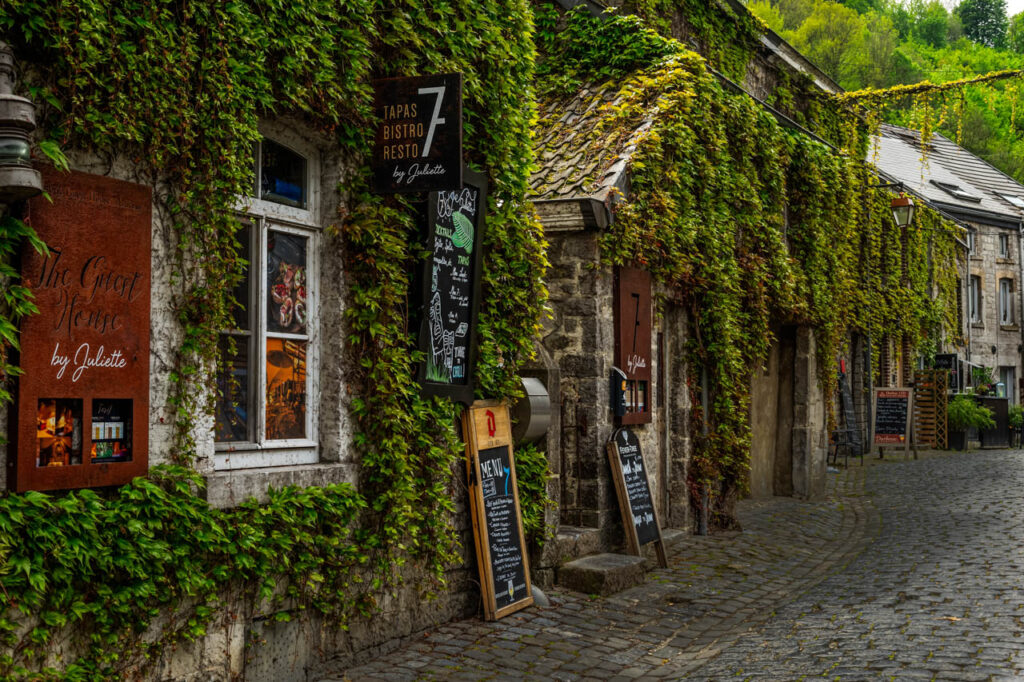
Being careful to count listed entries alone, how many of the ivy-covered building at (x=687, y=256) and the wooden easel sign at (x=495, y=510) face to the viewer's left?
0

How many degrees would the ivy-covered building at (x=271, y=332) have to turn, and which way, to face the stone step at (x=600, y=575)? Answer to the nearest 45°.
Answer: approximately 90° to its left

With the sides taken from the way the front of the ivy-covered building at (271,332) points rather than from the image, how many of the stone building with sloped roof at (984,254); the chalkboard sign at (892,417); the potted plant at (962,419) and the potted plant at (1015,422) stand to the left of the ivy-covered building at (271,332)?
4

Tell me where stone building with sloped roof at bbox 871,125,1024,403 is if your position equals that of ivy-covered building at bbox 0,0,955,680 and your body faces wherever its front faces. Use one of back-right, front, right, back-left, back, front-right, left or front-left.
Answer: left

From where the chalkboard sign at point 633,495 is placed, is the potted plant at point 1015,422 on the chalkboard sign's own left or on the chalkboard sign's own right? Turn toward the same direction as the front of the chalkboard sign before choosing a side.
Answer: on the chalkboard sign's own left

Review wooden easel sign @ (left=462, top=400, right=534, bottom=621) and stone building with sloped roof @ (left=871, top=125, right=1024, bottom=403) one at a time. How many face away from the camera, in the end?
0

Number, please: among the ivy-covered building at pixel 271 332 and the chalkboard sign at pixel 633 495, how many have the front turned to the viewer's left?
0

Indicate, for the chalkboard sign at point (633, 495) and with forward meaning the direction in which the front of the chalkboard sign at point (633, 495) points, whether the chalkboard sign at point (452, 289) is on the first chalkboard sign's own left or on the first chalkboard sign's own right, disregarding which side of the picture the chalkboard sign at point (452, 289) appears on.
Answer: on the first chalkboard sign's own right
